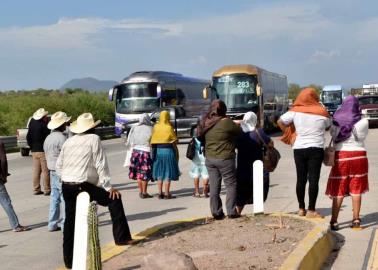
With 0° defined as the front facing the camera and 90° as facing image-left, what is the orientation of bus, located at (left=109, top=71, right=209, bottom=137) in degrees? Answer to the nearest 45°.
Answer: approximately 45°

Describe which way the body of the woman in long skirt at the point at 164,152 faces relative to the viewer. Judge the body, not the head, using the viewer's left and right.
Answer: facing away from the viewer

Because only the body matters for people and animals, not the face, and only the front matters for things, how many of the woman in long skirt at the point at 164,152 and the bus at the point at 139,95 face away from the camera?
1

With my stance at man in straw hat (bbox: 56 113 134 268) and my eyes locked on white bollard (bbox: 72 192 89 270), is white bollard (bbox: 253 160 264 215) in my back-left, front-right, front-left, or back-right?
back-left

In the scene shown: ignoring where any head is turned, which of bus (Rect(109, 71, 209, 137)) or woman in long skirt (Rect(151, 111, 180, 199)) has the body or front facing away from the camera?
the woman in long skirt

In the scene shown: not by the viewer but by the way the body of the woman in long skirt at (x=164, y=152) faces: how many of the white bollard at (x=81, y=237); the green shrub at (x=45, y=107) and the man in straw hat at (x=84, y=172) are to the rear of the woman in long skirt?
2

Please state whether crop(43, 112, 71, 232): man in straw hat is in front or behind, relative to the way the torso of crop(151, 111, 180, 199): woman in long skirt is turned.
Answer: behind

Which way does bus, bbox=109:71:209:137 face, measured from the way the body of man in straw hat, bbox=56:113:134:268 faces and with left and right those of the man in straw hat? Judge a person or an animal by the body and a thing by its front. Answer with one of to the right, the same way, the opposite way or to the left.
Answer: the opposite way

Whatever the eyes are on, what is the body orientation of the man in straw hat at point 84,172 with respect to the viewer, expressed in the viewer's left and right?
facing away from the viewer and to the right of the viewer
